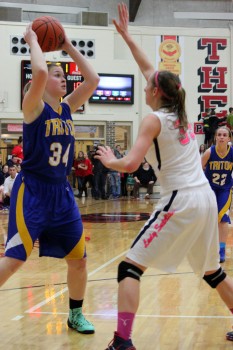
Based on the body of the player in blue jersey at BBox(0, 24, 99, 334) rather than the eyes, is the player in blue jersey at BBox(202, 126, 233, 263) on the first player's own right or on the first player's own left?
on the first player's own left

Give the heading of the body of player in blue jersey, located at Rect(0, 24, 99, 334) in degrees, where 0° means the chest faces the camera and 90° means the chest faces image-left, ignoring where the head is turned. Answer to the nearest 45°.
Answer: approximately 315°

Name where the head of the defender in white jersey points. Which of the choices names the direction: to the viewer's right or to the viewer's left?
to the viewer's left

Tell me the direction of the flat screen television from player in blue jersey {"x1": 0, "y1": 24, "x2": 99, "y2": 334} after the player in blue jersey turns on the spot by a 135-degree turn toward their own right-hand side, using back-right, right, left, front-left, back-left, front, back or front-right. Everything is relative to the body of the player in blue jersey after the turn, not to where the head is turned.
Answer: right

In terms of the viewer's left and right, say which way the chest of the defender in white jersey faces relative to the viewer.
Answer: facing away from the viewer and to the left of the viewer

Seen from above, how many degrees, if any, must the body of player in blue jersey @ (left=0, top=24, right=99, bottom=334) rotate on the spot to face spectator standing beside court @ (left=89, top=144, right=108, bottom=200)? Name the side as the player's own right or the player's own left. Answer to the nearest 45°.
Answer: approximately 135° to the player's own left

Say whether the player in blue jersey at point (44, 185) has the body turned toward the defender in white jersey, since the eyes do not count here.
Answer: yes

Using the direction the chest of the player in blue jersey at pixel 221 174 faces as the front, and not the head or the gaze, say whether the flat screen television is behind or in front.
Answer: behind

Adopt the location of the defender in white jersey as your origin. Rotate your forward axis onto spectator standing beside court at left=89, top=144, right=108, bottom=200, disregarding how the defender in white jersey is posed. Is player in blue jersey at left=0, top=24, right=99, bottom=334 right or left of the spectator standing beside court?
left
